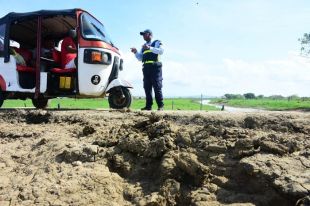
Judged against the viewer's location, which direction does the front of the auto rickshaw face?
facing the viewer and to the right of the viewer

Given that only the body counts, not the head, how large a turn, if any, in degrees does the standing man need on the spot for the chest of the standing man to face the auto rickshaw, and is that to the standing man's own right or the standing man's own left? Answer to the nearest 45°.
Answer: approximately 45° to the standing man's own right

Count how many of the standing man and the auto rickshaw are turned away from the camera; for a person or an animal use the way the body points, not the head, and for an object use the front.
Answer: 0

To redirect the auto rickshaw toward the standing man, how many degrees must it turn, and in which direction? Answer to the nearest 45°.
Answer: approximately 45° to its left

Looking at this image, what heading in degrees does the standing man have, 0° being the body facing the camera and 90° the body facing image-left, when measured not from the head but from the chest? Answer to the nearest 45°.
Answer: approximately 45°
